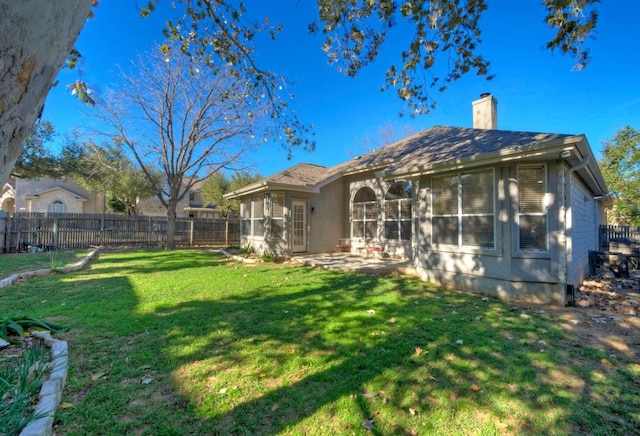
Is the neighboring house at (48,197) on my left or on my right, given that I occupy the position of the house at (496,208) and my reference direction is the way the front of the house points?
on my left

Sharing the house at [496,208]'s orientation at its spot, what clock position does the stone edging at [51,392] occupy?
The stone edging is roughly at 6 o'clock from the house.

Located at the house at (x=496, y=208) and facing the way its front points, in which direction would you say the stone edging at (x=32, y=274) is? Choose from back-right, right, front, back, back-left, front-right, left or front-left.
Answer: back-left

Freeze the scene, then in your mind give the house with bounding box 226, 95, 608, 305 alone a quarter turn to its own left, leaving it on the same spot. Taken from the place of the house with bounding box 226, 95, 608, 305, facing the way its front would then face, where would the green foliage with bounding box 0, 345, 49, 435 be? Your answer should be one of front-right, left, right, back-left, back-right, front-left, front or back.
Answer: left

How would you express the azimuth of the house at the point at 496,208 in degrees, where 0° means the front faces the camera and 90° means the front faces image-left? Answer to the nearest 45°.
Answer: approximately 225°
